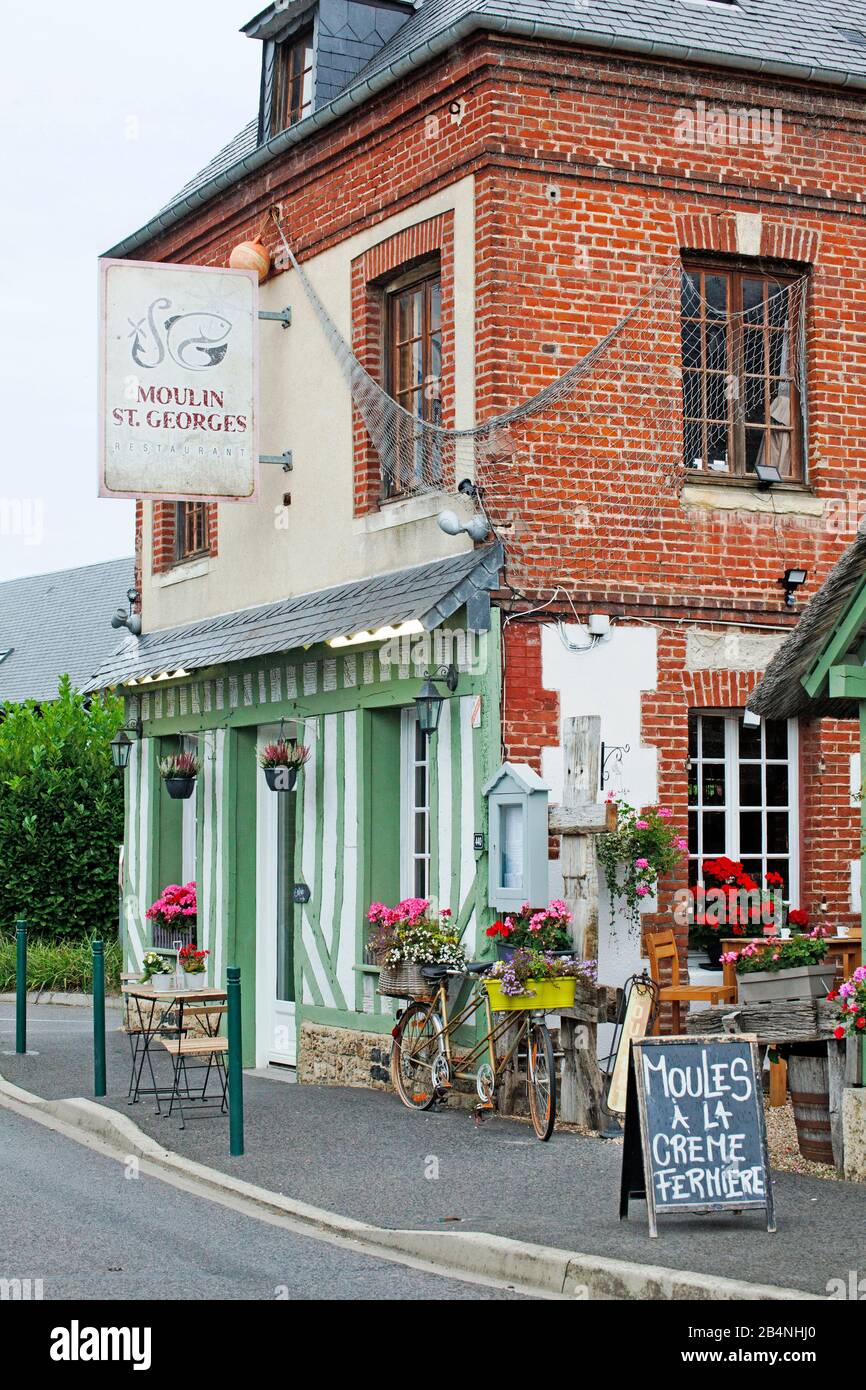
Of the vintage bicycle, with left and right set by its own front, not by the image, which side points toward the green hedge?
back

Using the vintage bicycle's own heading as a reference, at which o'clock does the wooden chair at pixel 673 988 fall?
The wooden chair is roughly at 10 o'clock from the vintage bicycle.

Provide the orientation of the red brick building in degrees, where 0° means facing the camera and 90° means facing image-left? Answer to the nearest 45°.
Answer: approximately 45°

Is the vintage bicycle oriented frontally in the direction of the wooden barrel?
yes

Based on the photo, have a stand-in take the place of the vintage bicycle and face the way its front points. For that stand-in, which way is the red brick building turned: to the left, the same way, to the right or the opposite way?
to the right
